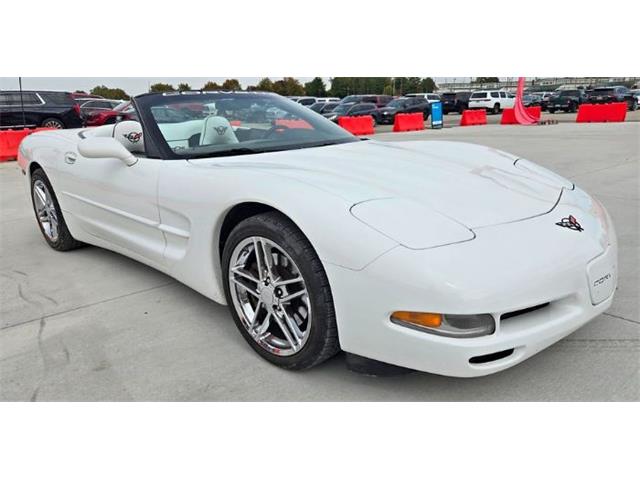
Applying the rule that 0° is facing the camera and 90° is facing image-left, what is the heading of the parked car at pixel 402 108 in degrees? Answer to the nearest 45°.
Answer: approximately 45°

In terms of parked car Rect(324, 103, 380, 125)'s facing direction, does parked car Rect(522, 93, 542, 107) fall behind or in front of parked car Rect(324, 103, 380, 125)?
behind

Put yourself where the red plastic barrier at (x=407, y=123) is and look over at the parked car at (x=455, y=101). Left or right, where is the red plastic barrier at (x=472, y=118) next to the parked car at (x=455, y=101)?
right

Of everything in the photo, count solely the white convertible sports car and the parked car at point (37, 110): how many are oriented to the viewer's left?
1

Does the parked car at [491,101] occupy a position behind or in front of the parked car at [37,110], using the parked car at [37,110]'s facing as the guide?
behind

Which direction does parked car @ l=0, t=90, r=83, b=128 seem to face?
to the viewer's left

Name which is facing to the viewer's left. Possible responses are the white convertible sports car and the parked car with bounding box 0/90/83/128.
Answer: the parked car

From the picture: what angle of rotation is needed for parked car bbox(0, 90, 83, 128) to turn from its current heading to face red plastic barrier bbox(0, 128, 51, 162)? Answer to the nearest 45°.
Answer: approximately 90° to its left

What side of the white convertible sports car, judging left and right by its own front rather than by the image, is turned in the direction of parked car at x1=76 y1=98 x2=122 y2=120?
back

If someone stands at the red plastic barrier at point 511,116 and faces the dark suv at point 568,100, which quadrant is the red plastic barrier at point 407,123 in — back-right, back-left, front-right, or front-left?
back-left

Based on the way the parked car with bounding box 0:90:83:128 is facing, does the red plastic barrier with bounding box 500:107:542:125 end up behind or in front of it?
behind

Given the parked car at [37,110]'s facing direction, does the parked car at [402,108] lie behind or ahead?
behind

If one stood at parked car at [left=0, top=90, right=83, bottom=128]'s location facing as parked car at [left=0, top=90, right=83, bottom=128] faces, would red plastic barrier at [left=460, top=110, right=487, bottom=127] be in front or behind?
behind
